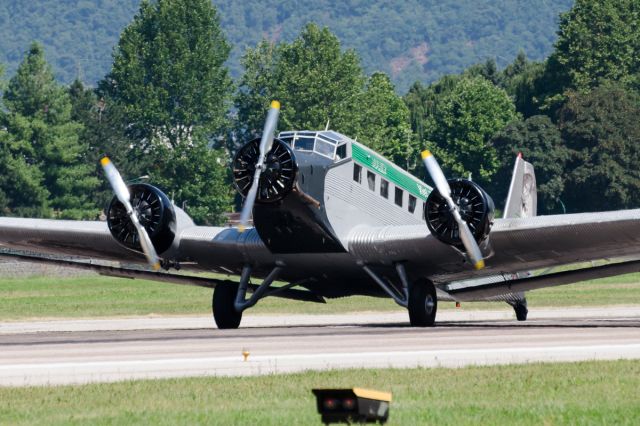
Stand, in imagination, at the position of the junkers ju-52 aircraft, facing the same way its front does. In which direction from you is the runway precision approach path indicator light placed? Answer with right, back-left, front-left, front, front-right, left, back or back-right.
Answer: front-left

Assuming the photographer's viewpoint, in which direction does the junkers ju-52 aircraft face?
facing the viewer and to the left of the viewer
